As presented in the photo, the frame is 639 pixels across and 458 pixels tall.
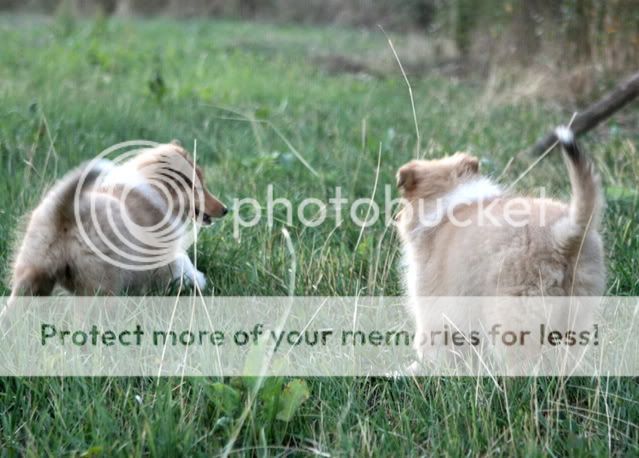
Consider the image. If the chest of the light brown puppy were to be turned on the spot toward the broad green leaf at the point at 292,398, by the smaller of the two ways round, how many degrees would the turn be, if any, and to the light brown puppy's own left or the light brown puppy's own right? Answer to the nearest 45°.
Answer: approximately 90° to the light brown puppy's own left

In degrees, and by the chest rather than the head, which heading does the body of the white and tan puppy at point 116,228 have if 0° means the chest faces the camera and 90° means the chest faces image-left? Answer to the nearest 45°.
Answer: approximately 225°

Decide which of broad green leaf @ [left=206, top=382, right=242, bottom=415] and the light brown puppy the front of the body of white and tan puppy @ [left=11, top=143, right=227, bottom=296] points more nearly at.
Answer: the light brown puppy

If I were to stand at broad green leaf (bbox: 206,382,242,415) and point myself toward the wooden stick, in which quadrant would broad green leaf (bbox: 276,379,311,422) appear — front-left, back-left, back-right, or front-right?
front-right

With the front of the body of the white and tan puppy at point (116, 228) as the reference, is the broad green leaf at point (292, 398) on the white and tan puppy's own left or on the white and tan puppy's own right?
on the white and tan puppy's own right

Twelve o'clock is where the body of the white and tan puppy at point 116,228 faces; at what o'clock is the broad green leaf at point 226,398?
The broad green leaf is roughly at 4 o'clock from the white and tan puppy.

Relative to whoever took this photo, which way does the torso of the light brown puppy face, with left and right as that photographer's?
facing away from the viewer and to the left of the viewer

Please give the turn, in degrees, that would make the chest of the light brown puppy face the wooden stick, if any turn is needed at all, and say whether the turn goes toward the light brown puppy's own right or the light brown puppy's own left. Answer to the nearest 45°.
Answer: approximately 45° to the light brown puppy's own right

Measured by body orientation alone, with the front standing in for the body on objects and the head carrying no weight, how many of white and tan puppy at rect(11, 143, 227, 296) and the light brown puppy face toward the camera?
0
